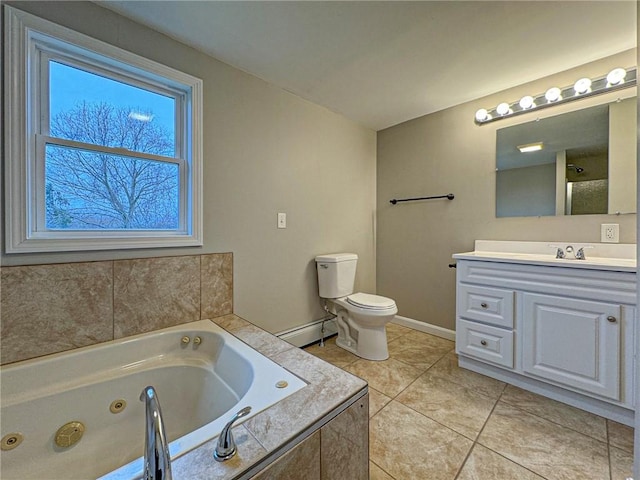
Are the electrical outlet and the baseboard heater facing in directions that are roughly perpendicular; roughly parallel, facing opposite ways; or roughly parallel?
roughly perpendicular

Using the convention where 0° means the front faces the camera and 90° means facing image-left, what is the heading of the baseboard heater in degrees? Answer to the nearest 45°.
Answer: approximately 315°

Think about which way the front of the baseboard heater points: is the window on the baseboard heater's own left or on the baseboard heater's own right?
on the baseboard heater's own right

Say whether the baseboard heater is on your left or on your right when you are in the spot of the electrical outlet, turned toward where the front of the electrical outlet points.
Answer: on your right

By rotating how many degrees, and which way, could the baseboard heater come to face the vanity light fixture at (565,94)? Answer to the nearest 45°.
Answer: approximately 45° to its left

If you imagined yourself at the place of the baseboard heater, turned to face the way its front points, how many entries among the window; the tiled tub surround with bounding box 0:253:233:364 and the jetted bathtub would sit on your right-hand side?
3

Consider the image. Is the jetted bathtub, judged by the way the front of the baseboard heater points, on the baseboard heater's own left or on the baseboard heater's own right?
on the baseboard heater's own right

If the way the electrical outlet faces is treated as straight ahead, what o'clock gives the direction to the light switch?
The light switch is roughly at 2 o'clock from the electrical outlet.
